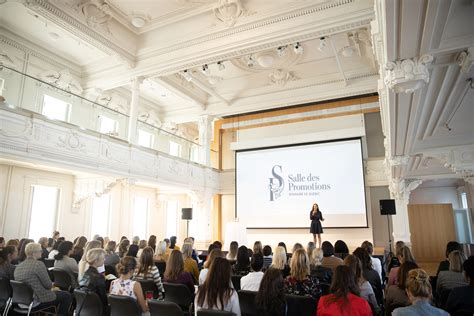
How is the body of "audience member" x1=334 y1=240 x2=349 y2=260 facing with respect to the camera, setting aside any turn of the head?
away from the camera

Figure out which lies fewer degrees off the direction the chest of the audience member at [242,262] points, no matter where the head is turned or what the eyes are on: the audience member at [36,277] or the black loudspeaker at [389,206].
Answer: the black loudspeaker

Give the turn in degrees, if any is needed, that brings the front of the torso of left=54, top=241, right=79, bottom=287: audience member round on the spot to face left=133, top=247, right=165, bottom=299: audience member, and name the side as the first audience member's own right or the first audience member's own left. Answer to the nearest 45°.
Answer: approximately 90° to the first audience member's own right

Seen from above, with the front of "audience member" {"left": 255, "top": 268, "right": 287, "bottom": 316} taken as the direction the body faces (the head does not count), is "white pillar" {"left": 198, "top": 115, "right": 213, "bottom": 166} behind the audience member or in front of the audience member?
in front

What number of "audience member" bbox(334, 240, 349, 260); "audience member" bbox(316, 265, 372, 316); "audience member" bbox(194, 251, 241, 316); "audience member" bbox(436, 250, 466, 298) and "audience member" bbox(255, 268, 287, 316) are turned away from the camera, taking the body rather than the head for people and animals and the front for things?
5

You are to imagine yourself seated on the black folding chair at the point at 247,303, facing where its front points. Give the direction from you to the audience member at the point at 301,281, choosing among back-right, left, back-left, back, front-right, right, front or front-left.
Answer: right

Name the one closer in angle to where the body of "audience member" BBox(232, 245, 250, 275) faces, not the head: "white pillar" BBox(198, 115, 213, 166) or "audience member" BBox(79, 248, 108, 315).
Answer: the white pillar

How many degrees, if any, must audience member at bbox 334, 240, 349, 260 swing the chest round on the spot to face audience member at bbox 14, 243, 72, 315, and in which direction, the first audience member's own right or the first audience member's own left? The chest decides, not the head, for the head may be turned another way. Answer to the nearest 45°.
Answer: approximately 135° to the first audience member's own left

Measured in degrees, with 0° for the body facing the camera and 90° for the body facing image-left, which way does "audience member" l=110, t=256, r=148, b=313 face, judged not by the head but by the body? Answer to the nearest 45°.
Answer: approximately 225°

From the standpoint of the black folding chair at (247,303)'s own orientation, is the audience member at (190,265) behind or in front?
in front

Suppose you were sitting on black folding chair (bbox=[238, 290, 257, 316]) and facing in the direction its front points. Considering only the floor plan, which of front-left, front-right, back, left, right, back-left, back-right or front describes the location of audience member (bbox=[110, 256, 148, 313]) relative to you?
left

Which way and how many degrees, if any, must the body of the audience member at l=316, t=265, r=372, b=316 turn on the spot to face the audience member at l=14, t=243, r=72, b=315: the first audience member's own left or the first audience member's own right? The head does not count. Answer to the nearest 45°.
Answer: approximately 90° to the first audience member's own left

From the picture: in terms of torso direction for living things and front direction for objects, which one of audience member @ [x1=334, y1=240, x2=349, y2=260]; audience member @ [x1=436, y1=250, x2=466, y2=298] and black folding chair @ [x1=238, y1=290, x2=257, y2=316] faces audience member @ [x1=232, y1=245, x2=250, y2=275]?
the black folding chair

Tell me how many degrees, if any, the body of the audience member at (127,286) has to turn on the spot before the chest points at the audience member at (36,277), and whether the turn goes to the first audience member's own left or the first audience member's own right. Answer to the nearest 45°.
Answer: approximately 90° to the first audience member's own left

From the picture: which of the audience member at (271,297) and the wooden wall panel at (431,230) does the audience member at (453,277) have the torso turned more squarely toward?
the wooden wall panel

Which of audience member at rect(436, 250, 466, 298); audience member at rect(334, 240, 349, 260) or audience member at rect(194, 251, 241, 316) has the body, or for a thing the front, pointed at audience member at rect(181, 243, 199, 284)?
audience member at rect(194, 251, 241, 316)

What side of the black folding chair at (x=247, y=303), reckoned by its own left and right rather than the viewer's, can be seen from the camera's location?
back

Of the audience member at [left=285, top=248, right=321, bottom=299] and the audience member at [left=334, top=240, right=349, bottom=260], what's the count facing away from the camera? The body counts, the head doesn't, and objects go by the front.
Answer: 2

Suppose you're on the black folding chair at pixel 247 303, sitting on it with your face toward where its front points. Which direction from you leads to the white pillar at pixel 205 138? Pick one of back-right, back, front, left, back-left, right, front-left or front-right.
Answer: front
